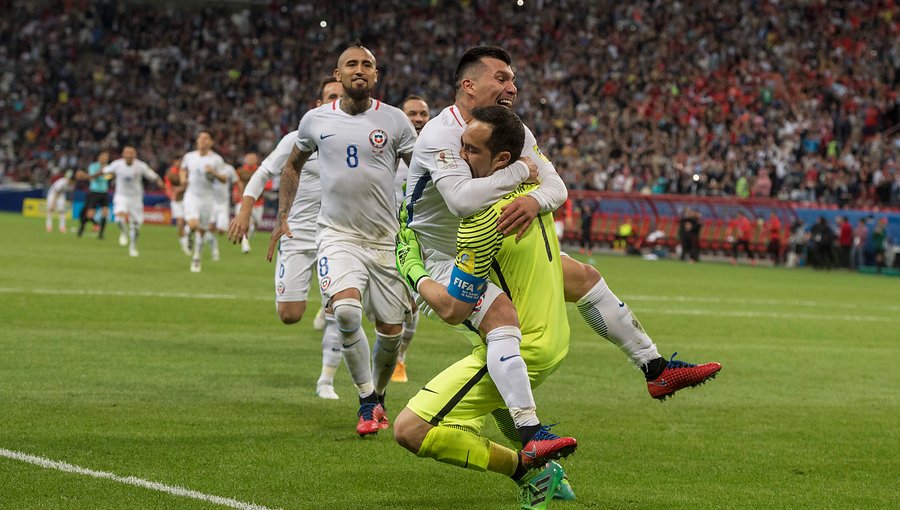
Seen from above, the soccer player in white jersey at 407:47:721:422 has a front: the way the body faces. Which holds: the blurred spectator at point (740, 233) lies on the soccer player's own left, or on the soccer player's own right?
on the soccer player's own left

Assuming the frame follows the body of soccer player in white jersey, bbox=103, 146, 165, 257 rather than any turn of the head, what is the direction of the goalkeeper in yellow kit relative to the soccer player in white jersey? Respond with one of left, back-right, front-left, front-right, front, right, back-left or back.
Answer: front

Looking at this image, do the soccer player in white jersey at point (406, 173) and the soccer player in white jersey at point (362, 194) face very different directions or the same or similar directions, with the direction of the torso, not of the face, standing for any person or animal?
same or similar directions

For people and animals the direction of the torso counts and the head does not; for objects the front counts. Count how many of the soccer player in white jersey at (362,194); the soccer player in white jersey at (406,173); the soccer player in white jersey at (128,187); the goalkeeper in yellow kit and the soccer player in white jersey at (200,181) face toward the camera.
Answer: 4

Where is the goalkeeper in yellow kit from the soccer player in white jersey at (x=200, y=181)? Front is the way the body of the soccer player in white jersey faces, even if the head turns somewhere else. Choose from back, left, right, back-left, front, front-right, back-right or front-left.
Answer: front

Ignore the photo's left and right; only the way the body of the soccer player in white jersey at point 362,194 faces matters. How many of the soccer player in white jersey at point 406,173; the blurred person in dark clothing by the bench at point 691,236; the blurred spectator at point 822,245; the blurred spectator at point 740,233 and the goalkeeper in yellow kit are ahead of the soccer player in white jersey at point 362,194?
1

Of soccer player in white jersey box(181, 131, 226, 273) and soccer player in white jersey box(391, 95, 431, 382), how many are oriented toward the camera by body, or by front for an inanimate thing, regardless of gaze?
2

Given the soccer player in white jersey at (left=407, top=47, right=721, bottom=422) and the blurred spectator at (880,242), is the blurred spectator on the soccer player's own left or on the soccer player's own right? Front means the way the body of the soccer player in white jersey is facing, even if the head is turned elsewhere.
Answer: on the soccer player's own left

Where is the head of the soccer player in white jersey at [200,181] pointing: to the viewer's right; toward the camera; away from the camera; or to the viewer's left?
toward the camera

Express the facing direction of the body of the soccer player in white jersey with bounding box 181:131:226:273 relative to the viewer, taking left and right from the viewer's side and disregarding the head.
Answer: facing the viewer

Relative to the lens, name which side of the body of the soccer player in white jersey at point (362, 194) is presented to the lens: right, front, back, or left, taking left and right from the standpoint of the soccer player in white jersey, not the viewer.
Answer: front

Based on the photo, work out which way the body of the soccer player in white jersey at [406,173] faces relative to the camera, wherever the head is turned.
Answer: toward the camera

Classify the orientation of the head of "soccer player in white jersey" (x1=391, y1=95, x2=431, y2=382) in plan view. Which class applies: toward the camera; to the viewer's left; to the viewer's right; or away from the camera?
toward the camera
